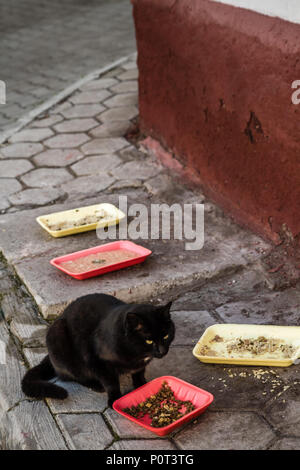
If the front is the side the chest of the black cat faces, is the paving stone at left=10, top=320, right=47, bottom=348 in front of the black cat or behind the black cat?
behind

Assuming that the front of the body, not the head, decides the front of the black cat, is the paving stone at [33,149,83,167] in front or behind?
behind

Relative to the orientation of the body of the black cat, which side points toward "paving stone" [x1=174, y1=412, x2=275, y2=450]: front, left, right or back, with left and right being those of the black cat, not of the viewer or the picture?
front

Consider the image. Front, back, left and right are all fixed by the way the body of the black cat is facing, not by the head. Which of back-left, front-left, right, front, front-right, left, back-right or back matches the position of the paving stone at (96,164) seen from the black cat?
back-left

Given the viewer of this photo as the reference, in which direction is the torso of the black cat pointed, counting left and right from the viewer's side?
facing the viewer and to the right of the viewer

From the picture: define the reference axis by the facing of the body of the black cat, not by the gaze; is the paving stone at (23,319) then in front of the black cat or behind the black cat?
behind

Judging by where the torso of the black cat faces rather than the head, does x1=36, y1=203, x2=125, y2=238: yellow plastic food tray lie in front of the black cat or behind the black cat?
behind

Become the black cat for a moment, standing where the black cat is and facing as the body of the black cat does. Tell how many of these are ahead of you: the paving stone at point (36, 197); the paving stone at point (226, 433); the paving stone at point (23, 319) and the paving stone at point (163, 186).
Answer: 1
